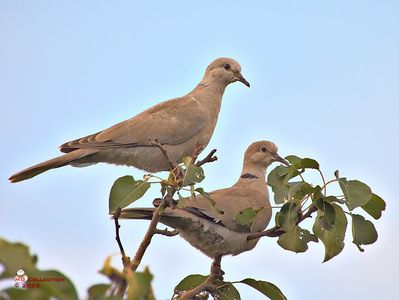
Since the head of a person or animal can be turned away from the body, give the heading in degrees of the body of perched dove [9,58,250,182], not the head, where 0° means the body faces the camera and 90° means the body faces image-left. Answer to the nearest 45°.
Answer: approximately 270°

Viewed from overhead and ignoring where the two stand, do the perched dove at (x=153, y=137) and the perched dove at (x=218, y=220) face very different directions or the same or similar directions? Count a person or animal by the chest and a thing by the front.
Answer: same or similar directions

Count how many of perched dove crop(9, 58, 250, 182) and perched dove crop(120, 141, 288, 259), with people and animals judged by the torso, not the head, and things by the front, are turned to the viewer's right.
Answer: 2

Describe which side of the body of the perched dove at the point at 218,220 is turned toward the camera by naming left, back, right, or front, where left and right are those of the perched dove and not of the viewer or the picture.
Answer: right
